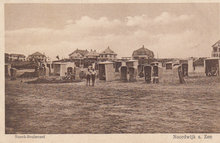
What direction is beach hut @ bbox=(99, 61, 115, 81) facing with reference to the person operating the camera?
facing the viewer and to the left of the viewer

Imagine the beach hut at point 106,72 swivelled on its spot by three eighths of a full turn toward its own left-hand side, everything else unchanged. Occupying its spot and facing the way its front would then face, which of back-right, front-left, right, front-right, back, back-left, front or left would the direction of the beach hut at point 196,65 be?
front

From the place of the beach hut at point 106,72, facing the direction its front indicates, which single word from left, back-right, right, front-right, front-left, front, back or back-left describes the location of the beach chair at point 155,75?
back-left

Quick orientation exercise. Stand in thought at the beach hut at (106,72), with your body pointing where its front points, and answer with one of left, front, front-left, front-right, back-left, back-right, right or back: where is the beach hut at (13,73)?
front-right

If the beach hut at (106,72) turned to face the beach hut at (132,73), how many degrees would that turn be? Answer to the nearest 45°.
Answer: approximately 135° to its left
